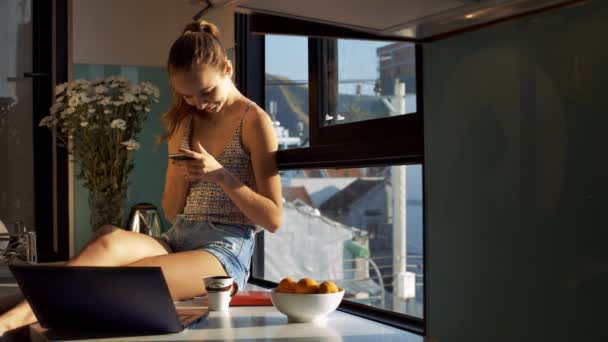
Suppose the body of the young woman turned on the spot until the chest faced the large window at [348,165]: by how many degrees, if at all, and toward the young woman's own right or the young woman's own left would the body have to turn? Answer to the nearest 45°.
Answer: approximately 135° to the young woman's own left

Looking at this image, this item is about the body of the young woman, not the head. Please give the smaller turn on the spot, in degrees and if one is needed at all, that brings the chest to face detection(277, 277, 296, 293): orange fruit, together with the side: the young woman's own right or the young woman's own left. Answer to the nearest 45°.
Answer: approximately 45° to the young woman's own left

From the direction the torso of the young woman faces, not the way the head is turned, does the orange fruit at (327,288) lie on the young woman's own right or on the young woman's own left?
on the young woman's own left

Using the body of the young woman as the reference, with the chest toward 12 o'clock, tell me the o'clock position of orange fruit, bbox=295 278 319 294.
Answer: The orange fruit is roughly at 10 o'clock from the young woman.

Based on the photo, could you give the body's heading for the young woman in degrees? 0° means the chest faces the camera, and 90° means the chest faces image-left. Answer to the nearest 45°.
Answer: approximately 45°

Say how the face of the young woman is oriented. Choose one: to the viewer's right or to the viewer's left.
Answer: to the viewer's left
